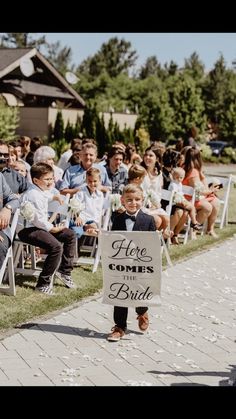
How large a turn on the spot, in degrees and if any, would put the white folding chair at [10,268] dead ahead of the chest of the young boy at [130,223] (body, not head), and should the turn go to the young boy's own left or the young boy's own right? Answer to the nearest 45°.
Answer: approximately 135° to the young boy's own right

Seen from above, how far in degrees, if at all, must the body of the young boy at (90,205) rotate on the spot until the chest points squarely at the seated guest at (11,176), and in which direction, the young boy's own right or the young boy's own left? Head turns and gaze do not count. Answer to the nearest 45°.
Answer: approximately 45° to the young boy's own right

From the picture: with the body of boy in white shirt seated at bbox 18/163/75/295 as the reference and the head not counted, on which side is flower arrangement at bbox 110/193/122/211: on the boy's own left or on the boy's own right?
on the boy's own left

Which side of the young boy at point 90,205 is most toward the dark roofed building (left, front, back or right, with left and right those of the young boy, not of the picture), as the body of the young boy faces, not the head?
back

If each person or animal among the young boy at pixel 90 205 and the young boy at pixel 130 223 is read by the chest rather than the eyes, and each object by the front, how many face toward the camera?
2

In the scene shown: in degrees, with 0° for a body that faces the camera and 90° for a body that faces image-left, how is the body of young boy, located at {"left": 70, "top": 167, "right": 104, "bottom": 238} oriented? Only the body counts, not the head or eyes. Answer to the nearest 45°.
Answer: approximately 0°
